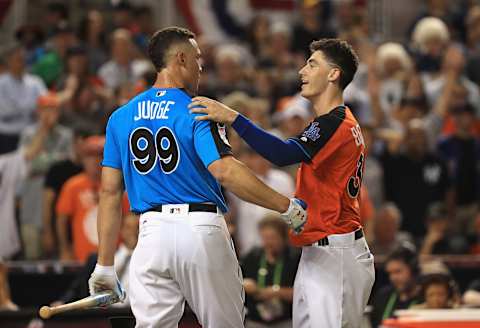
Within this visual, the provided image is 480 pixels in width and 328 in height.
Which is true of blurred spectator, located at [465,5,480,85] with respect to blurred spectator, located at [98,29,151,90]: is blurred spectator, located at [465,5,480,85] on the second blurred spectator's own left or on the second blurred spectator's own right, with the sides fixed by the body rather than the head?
on the second blurred spectator's own left

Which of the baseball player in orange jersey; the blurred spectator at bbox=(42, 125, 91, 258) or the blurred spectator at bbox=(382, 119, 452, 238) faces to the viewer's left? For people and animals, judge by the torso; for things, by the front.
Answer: the baseball player in orange jersey

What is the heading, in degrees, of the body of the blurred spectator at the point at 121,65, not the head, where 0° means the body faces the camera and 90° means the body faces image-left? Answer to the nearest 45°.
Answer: approximately 0°

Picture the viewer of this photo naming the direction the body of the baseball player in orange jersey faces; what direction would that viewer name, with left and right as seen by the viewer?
facing to the left of the viewer
